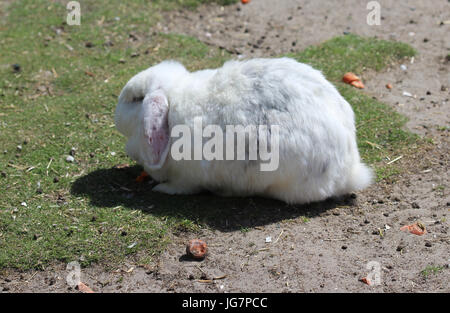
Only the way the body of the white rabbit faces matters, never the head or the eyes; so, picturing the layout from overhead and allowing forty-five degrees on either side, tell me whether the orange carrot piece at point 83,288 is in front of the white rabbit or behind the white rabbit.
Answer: in front

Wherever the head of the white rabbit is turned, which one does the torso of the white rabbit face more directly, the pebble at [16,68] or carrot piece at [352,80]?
the pebble

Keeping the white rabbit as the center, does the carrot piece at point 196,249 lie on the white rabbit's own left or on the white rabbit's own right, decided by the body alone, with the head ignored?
on the white rabbit's own left

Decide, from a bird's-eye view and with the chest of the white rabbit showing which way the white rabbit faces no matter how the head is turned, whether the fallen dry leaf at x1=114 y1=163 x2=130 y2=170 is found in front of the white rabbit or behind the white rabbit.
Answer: in front

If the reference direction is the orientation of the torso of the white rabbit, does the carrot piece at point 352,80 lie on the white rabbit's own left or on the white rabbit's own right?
on the white rabbit's own right

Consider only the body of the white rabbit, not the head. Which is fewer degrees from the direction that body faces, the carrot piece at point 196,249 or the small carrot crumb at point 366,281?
the carrot piece

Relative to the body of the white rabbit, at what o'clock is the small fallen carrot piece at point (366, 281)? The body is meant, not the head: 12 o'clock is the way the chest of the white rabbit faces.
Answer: The small fallen carrot piece is roughly at 8 o'clock from the white rabbit.

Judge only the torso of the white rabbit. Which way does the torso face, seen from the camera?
to the viewer's left

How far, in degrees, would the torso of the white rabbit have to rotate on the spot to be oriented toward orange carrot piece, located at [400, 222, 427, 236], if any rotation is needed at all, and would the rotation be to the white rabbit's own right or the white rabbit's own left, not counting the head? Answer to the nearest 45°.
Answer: approximately 135° to the white rabbit's own left

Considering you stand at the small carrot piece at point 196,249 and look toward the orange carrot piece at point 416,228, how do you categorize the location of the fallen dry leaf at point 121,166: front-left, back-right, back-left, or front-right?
back-left
